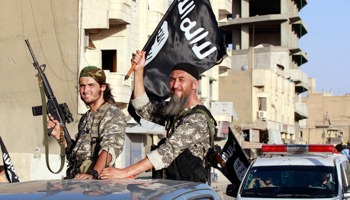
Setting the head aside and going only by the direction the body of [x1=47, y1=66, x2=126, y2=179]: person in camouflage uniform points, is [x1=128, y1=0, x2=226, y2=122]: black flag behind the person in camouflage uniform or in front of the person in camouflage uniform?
behind

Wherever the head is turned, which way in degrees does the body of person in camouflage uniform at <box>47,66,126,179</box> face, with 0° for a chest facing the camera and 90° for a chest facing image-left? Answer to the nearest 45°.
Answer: approximately 45°

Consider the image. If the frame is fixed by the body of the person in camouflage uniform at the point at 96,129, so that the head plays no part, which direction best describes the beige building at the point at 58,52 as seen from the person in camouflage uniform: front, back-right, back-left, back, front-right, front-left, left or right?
back-right

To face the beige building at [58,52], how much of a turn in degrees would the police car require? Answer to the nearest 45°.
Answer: approximately 135° to its right

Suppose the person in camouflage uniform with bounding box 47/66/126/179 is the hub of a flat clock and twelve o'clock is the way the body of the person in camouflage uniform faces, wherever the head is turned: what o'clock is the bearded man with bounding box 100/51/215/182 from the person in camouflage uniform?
The bearded man is roughly at 8 o'clock from the person in camouflage uniform.

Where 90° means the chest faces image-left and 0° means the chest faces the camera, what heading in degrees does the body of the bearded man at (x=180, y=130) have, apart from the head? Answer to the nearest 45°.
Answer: approximately 45°
